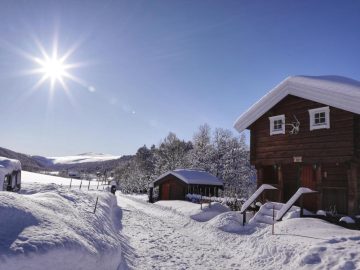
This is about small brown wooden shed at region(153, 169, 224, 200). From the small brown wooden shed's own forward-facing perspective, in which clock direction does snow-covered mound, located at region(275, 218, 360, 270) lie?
The snow-covered mound is roughly at 10 o'clock from the small brown wooden shed.

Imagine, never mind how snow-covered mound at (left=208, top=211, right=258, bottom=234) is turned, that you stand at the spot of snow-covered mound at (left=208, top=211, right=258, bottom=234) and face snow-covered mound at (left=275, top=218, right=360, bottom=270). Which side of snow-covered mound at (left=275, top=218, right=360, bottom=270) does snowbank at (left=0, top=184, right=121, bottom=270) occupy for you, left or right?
right

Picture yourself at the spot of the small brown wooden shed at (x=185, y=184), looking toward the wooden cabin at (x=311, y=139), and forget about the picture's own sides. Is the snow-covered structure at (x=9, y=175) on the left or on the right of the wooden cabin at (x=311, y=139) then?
right

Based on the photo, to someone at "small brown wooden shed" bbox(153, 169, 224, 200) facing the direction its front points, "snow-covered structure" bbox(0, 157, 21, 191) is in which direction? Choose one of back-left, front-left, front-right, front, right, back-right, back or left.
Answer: front

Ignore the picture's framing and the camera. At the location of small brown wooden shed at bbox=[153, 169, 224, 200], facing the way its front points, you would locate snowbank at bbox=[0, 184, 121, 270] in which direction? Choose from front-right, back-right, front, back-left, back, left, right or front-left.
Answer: front-left

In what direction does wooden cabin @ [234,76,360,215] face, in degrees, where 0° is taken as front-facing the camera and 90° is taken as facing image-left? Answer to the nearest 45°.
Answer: approximately 45°

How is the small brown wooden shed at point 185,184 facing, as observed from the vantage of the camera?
facing the viewer and to the left of the viewer

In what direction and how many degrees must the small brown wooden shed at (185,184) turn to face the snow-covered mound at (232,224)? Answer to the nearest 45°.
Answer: approximately 45° to its left

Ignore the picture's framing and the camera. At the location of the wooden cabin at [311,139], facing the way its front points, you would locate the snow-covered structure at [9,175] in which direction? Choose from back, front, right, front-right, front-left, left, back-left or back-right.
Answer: front-right

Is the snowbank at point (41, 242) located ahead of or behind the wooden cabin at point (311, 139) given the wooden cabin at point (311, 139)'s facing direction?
ahead

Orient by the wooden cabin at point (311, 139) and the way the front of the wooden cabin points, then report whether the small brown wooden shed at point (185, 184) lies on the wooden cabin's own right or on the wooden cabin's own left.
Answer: on the wooden cabin's own right
